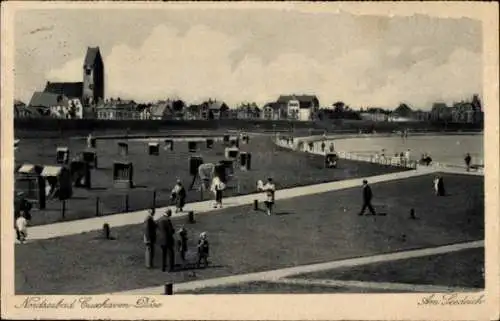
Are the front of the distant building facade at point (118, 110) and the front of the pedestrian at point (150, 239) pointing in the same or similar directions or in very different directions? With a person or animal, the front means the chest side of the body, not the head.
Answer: very different directions

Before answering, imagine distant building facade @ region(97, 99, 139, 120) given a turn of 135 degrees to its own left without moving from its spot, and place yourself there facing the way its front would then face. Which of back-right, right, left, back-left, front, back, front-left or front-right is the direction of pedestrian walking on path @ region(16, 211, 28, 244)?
back

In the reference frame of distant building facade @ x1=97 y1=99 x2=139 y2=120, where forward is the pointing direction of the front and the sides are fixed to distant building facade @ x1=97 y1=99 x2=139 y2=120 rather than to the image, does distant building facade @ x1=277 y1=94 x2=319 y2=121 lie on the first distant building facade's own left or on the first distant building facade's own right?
on the first distant building facade's own left

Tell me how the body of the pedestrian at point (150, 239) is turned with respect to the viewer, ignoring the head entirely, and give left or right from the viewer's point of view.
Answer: facing away from the viewer

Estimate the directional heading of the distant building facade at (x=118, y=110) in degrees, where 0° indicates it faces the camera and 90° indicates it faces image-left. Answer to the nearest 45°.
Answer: approximately 0°

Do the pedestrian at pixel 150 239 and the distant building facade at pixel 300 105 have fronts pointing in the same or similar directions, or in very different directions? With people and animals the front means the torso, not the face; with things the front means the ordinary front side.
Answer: very different directions

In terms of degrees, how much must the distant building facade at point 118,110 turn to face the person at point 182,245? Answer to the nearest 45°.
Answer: approximately 45° to its left

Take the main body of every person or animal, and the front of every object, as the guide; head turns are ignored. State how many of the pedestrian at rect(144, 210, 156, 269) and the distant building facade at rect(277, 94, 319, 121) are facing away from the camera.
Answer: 1

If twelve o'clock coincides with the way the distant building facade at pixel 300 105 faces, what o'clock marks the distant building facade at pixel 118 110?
the distant building facade at pixel 118 110 is roughly at 3 o'clock from the distant building facade at pixel 300 105.
